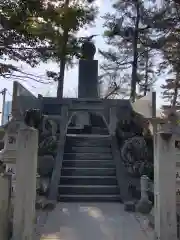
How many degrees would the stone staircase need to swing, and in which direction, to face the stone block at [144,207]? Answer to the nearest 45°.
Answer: approximately 45° to its left

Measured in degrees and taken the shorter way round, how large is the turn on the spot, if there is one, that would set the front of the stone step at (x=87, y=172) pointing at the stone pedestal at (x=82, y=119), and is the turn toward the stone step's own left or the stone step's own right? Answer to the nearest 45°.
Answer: approximately 180°

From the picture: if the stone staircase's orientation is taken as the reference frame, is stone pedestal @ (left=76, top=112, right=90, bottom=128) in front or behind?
behind

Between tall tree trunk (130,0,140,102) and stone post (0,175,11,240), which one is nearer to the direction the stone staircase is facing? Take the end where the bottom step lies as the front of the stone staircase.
the stone post

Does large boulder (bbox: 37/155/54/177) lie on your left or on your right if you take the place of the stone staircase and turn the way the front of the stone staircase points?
on your right

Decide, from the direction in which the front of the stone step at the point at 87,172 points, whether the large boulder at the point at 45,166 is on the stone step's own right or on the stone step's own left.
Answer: on the stone step's own right

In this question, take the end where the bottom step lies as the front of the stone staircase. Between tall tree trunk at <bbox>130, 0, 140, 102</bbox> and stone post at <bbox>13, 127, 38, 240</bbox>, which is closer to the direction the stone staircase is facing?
the stone post

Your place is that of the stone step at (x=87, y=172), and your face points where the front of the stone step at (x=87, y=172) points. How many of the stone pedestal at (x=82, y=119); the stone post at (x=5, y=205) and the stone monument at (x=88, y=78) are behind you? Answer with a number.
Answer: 2

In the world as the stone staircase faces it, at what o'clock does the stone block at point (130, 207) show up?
The stone block is roughly at 11 o'clock from the stone staircase.

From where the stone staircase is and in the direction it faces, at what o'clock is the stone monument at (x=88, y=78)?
The stone monument is roughly at 6 o'clock from the stone staircase.

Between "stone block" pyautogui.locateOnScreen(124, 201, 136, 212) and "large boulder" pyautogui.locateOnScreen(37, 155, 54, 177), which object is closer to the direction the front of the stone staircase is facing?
the stone block
